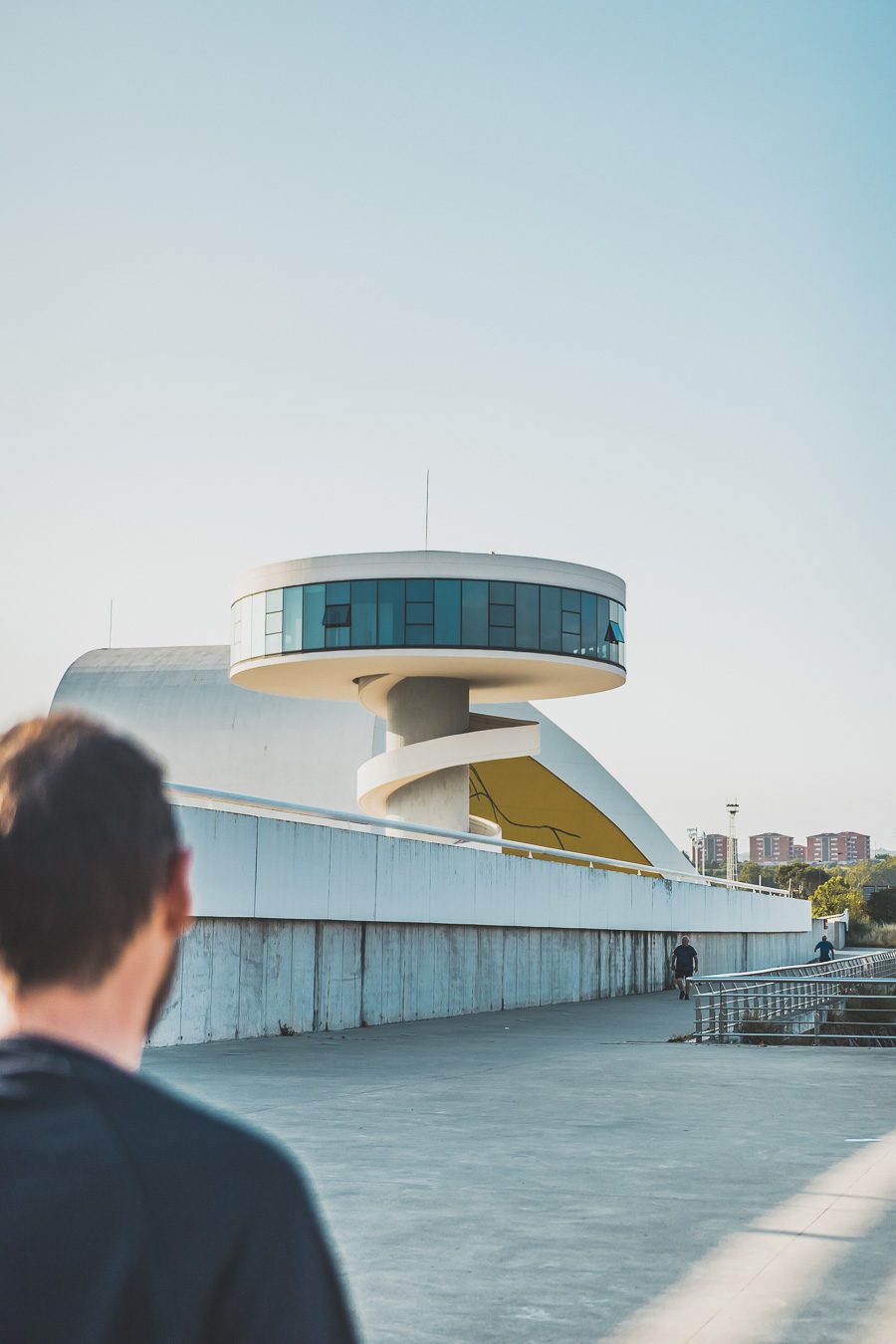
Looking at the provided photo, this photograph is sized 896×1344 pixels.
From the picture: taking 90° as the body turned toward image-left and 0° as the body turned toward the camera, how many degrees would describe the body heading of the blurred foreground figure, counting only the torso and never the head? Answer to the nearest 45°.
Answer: approximately 180°

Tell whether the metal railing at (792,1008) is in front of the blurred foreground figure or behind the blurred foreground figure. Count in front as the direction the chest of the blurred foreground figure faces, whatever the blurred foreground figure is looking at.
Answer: in front

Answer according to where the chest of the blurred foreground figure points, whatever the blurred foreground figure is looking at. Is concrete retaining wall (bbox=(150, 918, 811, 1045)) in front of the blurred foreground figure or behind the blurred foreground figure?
in front

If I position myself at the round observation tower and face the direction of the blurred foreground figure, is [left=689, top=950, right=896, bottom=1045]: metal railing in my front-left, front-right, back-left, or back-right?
front-left

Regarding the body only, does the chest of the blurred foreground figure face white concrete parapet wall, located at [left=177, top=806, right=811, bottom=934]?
yes

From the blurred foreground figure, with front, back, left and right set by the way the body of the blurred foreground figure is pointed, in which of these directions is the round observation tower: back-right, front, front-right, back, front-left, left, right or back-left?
front

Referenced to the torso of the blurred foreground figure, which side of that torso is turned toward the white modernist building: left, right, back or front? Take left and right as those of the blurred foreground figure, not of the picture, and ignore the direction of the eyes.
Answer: front
